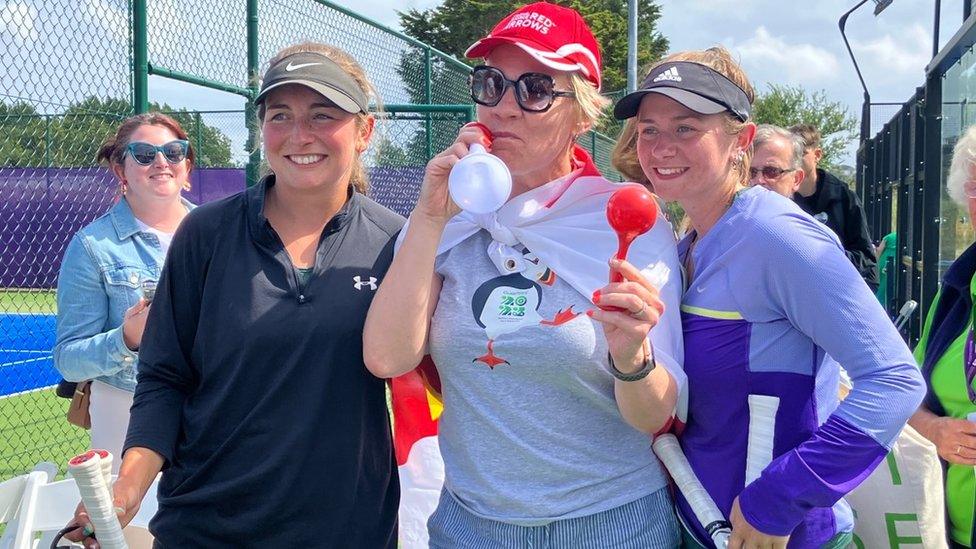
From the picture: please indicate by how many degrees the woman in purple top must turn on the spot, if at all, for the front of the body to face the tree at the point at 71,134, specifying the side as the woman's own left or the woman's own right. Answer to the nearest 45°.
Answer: approximately 90° to the woman's own right

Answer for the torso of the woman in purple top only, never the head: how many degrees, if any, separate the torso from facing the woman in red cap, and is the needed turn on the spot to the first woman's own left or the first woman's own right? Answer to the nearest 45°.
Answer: approximately 45° to the first woman's own right

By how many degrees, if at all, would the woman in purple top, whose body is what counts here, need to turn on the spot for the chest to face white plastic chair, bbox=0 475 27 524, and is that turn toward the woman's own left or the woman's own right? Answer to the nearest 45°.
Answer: approximately 45° to the woman's own right

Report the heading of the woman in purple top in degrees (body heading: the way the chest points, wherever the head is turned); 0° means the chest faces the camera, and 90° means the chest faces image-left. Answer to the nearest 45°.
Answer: approximately 45°

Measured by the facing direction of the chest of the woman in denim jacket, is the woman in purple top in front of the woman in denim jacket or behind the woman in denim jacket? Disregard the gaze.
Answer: in front

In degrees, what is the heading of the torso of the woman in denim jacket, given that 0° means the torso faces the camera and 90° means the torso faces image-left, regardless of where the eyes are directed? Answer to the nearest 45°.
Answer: approximately 315°

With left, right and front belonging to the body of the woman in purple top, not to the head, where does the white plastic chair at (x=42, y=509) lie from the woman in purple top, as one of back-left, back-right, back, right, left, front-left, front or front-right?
front-right

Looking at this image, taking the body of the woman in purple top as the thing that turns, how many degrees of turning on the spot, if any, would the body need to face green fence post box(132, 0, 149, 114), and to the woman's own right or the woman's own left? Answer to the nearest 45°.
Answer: approximately 90° to the woman's own right

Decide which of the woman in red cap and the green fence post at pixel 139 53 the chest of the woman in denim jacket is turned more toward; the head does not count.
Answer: the woman in red cap
